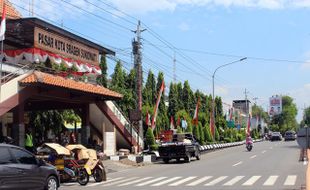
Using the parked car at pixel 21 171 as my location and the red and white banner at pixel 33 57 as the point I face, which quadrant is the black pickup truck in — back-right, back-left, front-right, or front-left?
front-right

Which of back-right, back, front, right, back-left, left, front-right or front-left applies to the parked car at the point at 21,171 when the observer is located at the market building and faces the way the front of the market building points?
front-right

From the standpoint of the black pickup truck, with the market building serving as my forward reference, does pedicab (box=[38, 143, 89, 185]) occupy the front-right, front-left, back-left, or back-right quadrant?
front-left

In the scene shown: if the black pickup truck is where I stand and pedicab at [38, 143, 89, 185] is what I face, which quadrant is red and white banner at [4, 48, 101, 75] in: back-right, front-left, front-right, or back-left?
front-right

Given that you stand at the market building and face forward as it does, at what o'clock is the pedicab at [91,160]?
The pedicab is roughly at 1 o'clock from the market building.

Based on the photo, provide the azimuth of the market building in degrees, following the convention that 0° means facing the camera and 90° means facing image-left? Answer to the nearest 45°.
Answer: approximately 315°

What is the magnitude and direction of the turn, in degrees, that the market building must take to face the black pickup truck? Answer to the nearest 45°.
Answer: approximately 45° to its left
